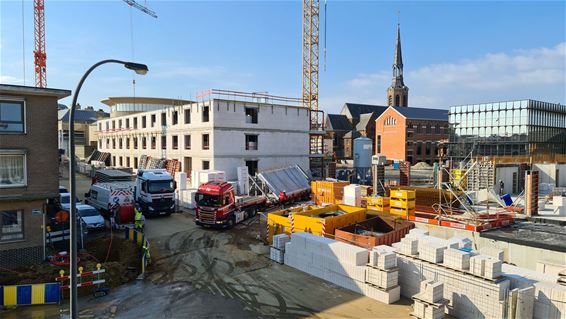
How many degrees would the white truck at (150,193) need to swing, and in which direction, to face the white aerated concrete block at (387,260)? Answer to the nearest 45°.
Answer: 0° — it already faces it

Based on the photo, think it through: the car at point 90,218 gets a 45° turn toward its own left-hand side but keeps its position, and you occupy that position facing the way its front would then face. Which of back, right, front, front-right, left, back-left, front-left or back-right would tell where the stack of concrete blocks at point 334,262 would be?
front-right

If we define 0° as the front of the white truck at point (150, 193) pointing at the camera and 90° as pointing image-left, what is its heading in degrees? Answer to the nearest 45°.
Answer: approximately 315°

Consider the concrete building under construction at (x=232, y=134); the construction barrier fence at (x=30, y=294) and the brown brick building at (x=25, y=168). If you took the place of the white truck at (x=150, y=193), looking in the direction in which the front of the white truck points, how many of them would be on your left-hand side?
1

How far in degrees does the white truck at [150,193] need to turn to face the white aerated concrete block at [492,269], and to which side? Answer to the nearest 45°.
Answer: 0° — it already faces it

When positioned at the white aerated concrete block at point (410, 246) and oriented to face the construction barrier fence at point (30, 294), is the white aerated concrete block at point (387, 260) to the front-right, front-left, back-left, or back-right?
front-left

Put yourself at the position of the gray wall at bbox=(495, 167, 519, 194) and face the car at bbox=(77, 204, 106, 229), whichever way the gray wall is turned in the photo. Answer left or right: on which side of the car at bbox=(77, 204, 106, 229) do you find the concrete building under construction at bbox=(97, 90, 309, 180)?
right

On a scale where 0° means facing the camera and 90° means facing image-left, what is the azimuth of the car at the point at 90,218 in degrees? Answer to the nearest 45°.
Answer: approximately 315°

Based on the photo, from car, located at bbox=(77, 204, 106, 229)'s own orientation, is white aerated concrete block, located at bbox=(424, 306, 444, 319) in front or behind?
in front

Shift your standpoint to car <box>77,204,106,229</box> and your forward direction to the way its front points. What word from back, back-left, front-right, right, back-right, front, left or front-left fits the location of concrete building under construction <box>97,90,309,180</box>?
left

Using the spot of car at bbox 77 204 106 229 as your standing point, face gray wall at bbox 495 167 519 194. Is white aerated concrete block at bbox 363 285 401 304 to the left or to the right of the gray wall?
right

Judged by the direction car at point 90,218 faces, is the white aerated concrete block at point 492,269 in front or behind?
in front

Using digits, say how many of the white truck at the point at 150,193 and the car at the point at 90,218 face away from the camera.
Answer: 0

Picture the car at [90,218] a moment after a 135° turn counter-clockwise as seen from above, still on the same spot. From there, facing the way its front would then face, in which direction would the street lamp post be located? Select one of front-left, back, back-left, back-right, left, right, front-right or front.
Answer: back

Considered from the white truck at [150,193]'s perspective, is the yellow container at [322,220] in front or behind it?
in front
